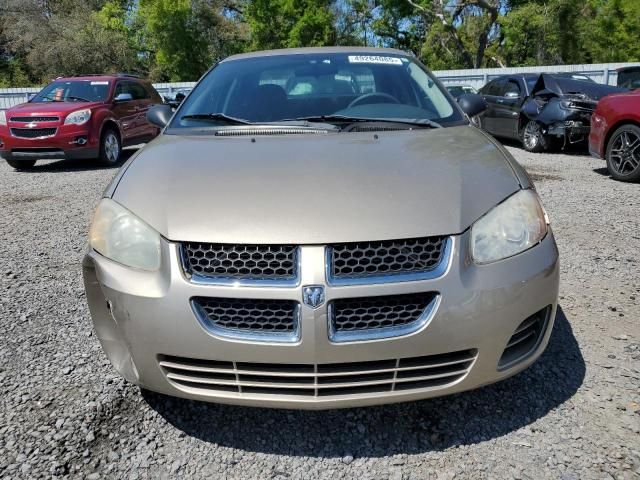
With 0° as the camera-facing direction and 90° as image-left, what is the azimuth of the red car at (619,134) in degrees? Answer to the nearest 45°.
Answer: approximately 45°

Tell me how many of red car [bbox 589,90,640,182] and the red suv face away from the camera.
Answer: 0

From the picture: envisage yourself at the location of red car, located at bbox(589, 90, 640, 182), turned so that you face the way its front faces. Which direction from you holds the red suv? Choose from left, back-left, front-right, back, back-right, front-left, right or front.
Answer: front-right

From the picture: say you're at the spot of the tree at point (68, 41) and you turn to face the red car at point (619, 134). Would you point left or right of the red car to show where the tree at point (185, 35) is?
left

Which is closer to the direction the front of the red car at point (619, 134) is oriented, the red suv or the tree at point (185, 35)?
the red suv

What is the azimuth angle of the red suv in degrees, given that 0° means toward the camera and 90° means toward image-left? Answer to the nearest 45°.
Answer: approximately 45°

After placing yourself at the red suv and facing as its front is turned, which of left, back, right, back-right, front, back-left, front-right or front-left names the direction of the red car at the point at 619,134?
left

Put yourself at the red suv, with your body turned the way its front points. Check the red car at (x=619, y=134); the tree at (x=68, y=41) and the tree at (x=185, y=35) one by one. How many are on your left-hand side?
1

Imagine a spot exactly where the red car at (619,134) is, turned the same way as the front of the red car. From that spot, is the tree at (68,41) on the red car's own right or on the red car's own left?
on the red car's own right

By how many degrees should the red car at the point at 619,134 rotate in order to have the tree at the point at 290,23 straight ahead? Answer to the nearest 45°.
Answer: approximately 90° to its right

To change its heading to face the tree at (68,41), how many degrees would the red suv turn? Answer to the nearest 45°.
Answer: approximately 135° to its right
